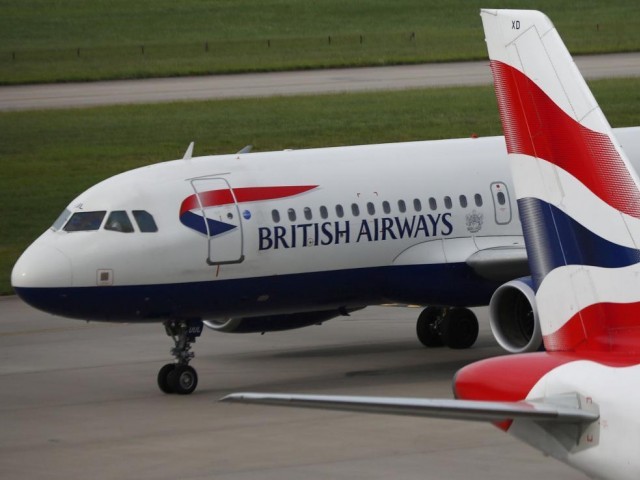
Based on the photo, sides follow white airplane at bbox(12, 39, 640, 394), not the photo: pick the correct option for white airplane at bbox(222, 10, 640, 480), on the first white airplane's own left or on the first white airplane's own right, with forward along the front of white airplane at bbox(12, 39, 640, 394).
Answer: on the first white airplane's own left

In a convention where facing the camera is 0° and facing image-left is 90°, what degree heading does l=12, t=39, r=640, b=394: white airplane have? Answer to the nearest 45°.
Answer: approximately 45°
